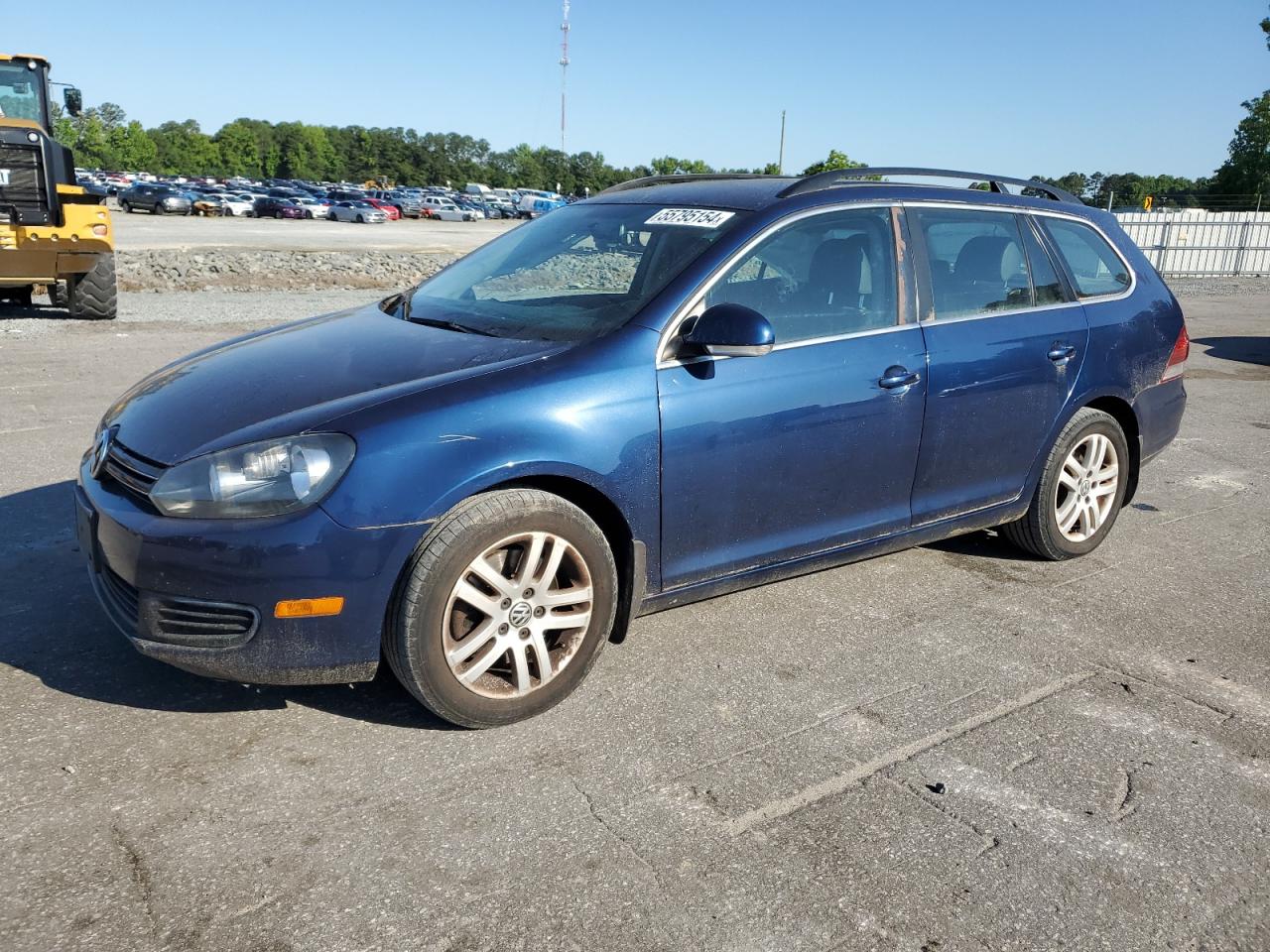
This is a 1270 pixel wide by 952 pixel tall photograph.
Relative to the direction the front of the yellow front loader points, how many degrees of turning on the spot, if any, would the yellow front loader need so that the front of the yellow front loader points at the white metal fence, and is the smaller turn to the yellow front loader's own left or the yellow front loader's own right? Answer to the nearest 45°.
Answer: approximately 90° to the yellow front loader's own right

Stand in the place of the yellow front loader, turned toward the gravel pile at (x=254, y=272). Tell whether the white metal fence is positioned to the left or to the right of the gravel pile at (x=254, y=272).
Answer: right

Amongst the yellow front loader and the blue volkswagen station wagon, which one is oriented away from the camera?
the yellow front loader

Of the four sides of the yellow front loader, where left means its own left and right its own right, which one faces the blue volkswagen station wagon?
back

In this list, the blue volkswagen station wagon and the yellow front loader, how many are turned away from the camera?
1

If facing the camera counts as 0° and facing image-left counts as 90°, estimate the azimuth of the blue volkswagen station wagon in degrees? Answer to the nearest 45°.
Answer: approximately 45°

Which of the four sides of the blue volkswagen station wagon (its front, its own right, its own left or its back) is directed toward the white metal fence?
back

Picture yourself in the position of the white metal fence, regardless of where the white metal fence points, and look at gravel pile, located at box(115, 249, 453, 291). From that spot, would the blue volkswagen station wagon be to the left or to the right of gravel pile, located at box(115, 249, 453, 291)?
left

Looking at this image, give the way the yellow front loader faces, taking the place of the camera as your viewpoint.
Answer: facing away from the viewer
